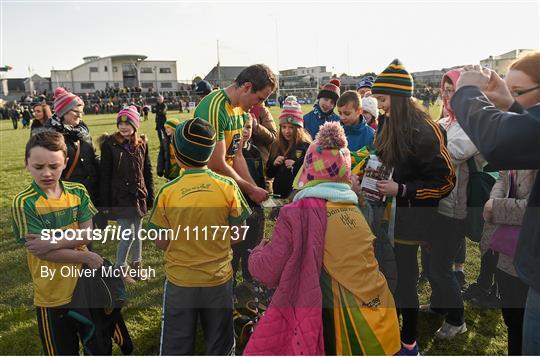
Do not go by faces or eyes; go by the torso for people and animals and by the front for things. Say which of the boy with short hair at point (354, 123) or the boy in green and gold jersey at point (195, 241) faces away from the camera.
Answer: the boy in green and gold jersey

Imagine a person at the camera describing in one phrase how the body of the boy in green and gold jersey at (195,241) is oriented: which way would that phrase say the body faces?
away from the camera

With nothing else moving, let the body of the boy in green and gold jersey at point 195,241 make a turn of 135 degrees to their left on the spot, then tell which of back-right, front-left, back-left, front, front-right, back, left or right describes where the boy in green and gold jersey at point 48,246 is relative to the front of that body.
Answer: front-right

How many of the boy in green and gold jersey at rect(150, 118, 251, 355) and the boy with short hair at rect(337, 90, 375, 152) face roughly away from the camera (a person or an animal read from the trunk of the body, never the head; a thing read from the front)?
1

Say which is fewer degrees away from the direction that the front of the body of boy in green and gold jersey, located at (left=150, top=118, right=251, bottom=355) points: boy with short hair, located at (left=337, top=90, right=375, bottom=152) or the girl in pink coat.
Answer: the boy with short hair

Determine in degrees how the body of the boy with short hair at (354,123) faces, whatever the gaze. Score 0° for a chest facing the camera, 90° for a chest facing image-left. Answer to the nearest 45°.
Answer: approximately 45°

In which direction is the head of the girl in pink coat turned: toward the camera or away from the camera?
away from the camera
